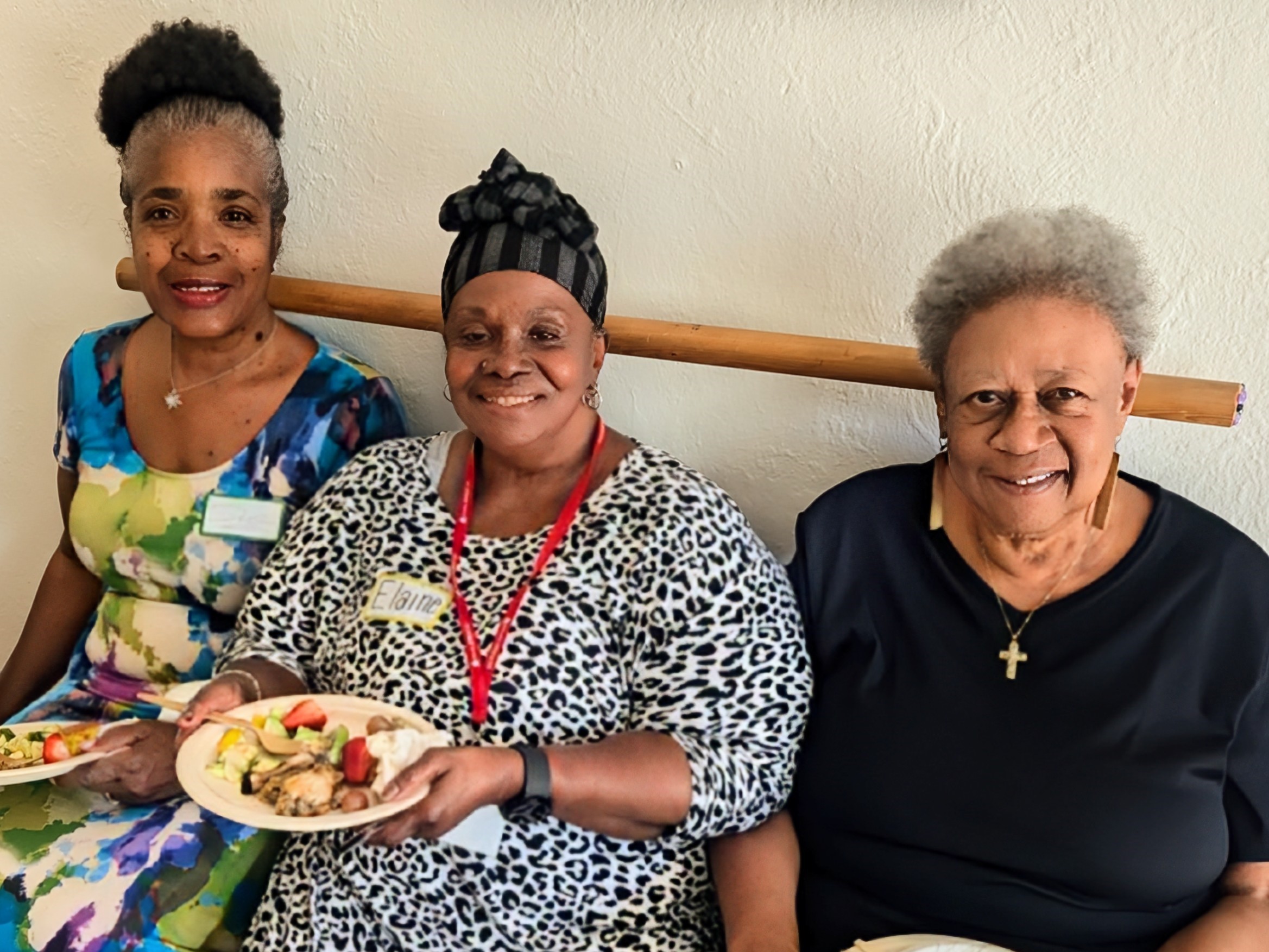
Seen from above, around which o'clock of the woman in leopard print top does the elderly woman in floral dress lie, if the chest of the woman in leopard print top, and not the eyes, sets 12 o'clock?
The elderly woman in floral dress is roughly at 3 o'clock from the woman in leopard print top.

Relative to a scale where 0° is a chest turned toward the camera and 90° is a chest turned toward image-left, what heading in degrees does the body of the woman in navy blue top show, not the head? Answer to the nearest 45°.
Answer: approximately 0°

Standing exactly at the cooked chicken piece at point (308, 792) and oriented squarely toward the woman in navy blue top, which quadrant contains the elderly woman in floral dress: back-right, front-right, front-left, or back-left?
back-left

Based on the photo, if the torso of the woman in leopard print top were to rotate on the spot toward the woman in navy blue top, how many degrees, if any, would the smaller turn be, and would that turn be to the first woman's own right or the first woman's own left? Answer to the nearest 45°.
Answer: approximately 135° to the first woman's own left

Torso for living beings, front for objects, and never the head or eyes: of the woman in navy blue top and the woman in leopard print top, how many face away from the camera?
0

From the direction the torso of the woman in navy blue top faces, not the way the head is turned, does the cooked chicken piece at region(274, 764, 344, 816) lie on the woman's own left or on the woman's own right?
on the woman's own right

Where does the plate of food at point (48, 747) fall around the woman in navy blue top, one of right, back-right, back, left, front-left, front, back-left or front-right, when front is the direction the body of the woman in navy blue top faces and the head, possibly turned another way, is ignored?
right

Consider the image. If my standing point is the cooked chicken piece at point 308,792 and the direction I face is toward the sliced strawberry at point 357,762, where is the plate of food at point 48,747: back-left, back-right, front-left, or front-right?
back-left

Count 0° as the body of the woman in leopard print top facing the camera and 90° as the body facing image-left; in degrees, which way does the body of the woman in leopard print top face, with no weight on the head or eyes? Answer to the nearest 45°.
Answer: approximately 45°

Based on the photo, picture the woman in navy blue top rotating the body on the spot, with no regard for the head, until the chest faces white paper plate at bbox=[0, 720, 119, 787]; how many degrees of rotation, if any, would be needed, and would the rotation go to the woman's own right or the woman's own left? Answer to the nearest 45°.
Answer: approximately 90° to the woman's own right
